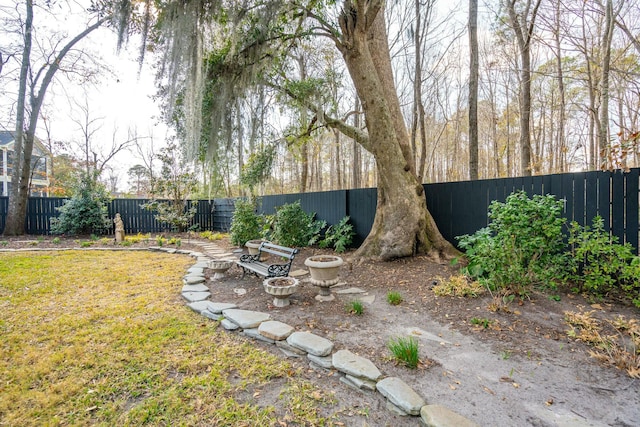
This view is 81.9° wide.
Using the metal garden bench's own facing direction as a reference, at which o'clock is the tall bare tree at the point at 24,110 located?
The tall bare tree is roughly at 3 o'clock from the metal garden bench.

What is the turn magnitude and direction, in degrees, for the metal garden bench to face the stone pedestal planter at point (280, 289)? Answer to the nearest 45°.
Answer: approximately 45° to its left

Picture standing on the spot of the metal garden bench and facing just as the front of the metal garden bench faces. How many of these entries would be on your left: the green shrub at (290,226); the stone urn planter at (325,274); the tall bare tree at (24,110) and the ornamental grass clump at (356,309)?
2

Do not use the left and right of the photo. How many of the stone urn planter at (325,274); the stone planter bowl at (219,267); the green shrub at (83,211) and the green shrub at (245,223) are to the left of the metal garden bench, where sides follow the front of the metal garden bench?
1

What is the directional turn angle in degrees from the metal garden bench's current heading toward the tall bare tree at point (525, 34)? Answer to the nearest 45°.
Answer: approximately 135° to its left

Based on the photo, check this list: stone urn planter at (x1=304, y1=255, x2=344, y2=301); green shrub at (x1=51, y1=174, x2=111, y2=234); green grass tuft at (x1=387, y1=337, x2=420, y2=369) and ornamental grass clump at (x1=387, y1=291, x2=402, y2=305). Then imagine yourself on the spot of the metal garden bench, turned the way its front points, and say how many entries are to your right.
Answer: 1

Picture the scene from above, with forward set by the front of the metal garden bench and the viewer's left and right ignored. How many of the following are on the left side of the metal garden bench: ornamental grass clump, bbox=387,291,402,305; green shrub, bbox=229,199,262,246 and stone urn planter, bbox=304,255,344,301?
2

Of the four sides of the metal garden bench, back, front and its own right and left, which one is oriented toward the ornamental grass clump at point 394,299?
left

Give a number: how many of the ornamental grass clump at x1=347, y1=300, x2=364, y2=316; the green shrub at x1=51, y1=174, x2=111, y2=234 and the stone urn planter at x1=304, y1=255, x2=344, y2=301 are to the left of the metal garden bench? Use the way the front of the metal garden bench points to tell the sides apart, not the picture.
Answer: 2

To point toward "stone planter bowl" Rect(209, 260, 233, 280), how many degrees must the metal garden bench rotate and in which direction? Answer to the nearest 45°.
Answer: approximately 90° to its right

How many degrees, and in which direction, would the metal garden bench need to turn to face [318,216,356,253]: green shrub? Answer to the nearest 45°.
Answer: approximately 180°

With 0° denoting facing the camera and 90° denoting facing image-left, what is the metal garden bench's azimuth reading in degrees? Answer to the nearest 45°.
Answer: approximately 45°

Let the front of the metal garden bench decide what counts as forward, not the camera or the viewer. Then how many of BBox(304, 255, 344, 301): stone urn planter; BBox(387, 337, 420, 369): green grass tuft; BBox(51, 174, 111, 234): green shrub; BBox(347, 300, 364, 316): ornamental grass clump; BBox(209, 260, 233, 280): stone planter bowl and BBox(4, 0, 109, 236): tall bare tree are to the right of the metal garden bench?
3

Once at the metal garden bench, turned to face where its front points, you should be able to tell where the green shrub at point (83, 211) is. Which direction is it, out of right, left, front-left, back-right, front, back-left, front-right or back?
right

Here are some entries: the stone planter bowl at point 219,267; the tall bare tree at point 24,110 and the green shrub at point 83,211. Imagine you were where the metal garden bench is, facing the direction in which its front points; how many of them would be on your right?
3
